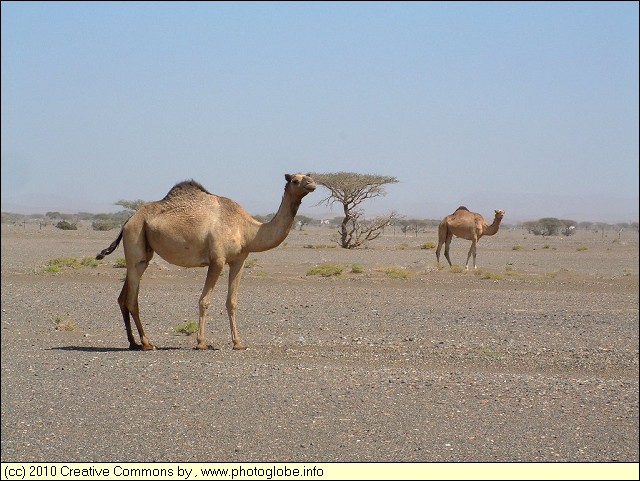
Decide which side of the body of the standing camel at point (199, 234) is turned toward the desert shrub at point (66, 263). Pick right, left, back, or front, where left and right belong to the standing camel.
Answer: left

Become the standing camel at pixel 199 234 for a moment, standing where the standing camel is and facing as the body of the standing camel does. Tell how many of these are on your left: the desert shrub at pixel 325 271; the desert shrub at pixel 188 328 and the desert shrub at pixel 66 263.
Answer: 3

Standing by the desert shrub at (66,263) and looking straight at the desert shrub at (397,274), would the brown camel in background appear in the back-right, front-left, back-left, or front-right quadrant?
front-left

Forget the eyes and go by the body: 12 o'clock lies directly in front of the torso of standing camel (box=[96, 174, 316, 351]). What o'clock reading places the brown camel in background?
The brown camel in background is roughly at 10 o'clock from the standing camel.

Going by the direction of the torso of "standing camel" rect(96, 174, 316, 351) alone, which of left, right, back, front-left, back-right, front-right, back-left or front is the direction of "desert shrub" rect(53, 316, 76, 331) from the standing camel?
back-left

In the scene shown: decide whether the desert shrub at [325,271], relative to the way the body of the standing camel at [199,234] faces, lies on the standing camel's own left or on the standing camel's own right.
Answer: on the standing camel's own left

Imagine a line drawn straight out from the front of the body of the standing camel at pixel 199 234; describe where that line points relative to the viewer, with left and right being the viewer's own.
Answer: facing to the right of the viewer

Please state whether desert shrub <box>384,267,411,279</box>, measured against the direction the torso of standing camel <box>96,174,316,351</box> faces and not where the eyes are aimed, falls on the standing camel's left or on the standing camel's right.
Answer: on the standing camel's left

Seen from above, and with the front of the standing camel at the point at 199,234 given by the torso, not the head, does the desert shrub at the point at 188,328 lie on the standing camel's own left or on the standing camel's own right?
on the standing camel's own left
